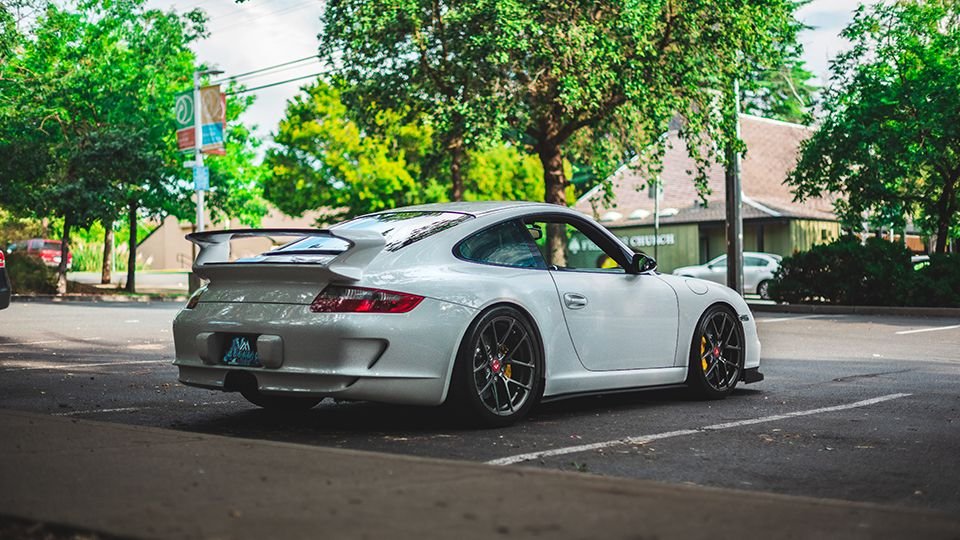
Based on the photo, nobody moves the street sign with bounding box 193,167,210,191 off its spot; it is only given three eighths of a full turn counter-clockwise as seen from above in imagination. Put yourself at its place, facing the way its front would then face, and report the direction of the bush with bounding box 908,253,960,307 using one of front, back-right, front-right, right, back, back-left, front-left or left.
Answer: right

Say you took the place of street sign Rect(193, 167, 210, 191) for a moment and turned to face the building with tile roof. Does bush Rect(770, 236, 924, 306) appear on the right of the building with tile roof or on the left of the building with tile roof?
right

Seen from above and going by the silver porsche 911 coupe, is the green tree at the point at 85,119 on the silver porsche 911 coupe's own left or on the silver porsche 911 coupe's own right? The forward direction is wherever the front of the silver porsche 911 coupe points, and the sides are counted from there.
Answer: on the silver porsche 911 coupe's own left

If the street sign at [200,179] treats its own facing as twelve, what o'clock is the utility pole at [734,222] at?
The utility pole is roughly at 10 o'clock from the street sign.

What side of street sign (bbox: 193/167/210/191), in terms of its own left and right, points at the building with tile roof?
left

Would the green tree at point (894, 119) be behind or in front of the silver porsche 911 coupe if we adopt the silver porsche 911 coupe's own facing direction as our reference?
in front

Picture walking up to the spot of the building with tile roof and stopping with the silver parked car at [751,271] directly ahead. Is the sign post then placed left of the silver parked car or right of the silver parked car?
right

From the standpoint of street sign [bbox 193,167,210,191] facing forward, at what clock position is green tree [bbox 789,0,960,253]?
The green tree is roughly at 10 o'clock from the street sign.

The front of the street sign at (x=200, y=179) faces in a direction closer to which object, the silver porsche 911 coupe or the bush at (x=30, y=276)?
the silver porsche 911 coupe

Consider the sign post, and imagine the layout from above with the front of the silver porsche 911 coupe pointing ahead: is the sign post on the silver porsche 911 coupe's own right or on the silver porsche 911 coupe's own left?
on the silver porsche 911 coupe's own left

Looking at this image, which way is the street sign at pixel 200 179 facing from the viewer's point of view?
toward the camera

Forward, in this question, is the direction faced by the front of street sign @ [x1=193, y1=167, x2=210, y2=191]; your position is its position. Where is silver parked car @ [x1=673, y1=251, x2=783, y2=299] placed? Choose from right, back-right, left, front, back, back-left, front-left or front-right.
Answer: left

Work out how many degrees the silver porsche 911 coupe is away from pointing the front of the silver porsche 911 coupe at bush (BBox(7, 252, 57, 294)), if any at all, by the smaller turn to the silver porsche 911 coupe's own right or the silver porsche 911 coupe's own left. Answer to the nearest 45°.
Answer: approximately 90° to the silver porsche 911 coupe's own left

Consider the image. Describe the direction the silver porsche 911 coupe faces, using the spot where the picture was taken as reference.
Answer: facing away from the viewer and to the right of the viewer

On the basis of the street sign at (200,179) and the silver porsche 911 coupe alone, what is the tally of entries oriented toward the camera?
1
